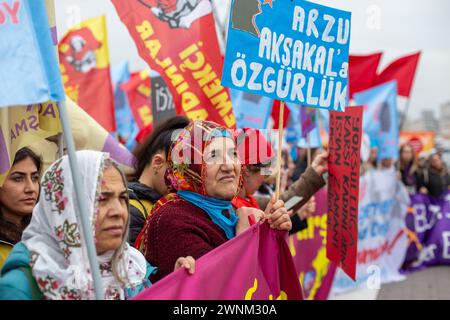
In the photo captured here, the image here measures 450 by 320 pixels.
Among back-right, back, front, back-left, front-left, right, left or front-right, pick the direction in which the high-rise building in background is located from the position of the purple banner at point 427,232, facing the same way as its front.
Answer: back

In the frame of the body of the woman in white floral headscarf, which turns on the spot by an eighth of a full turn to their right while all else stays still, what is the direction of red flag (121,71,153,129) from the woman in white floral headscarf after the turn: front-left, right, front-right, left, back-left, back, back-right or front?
back

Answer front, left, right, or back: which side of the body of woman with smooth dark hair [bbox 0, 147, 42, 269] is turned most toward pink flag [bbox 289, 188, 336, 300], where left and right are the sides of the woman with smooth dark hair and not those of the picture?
left

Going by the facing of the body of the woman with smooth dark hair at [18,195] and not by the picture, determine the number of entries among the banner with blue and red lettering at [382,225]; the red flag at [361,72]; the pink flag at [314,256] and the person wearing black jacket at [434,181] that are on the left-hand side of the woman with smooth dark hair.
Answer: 4

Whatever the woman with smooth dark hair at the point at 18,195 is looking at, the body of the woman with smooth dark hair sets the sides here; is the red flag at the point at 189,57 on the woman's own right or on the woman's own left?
on the woman's own left

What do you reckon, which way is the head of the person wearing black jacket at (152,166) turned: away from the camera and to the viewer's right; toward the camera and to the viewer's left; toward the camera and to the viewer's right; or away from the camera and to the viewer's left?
away from the camera and to the viewer's right

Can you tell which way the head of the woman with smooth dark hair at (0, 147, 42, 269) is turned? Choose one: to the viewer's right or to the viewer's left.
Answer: to the viewer's right

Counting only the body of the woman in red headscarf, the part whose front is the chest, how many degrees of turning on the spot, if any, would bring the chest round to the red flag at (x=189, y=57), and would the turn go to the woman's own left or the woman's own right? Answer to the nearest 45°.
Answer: approximately 135° to the woman's own left
